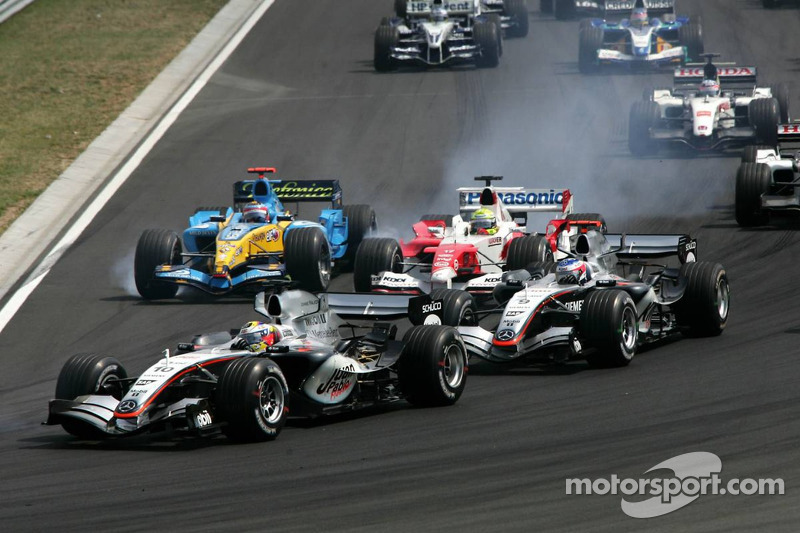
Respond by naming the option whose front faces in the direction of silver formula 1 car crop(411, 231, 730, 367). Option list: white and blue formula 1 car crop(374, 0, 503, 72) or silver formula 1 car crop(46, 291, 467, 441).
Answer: white and blue formula 1 car crop(374, 0, 503, 72)

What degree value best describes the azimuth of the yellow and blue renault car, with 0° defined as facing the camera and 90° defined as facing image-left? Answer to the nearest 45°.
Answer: approximately 0°

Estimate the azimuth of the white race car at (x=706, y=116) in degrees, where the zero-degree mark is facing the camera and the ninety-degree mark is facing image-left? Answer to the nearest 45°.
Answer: approximately 0°

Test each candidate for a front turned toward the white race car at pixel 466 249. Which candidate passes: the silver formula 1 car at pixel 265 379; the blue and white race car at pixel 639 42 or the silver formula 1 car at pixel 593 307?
the blue and white race car

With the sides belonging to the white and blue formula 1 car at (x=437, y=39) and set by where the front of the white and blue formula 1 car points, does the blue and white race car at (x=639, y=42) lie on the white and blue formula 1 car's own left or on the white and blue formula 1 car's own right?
on the white and blue formula 1 car's own left

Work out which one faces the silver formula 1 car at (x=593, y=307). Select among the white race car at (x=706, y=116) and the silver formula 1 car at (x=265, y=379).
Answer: the white race car

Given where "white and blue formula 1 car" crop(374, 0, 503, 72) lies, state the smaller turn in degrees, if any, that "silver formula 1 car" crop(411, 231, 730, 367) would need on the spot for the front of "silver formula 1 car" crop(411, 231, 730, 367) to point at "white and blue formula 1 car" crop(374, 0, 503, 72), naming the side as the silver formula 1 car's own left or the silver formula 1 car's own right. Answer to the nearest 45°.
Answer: approximately 135° to the silver formula 1 car's own right

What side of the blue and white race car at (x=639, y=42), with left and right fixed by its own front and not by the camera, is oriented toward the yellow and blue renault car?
front

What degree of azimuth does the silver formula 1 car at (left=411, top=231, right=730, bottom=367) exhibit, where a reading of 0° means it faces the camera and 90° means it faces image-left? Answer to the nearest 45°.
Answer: approximately 45°

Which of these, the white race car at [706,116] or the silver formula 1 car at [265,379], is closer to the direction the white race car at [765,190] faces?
the silver formula 1 car

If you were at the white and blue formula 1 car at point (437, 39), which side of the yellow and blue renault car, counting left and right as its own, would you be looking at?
back

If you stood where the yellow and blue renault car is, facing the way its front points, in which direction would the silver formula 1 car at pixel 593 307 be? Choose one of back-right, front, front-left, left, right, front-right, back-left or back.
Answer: front-left

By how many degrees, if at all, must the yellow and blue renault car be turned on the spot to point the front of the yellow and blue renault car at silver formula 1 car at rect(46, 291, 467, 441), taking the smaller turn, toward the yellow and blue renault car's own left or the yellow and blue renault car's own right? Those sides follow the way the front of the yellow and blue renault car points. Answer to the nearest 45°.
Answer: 0° — it already faces it

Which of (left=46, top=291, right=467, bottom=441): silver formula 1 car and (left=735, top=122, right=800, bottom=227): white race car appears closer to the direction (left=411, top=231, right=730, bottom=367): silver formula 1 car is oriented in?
the silver formula 1 car
